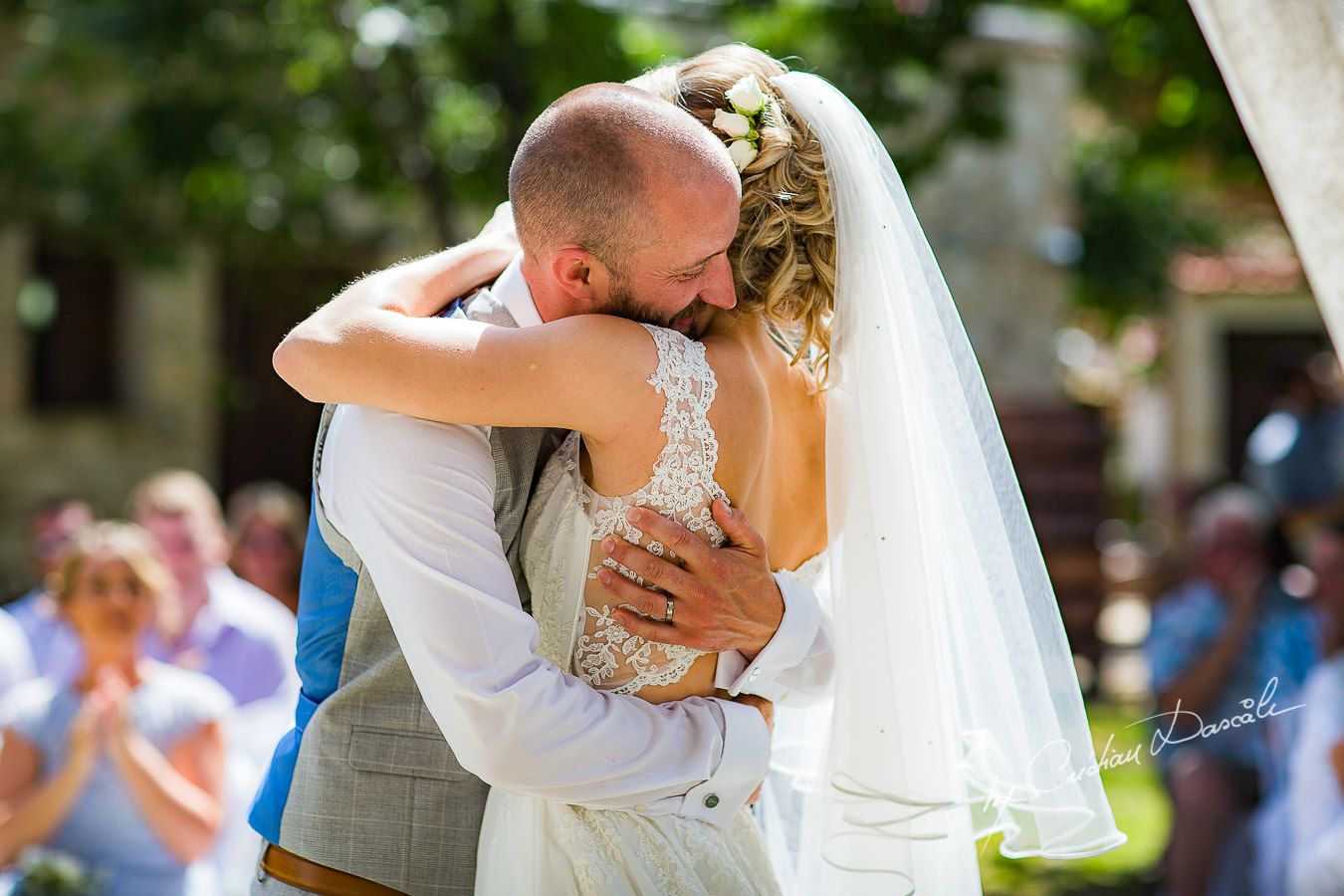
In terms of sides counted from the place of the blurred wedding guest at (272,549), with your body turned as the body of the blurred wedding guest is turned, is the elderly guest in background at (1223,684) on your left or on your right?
on your left

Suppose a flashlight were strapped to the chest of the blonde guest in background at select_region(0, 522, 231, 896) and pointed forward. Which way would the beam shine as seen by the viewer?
toward the camera

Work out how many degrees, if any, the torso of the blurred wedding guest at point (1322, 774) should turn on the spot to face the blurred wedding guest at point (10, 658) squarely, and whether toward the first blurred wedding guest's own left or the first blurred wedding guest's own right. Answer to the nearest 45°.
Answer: approximately 45° to the first blurred wedding guest's own right

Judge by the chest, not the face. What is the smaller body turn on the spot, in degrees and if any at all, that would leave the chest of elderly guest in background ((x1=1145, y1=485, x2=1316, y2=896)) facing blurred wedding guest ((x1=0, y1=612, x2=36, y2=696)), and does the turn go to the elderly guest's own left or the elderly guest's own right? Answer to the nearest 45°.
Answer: approximately 45° to the elderly guest's own right

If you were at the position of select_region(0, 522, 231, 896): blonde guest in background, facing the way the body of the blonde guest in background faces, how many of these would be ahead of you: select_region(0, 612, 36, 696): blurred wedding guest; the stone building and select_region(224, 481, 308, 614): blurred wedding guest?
0

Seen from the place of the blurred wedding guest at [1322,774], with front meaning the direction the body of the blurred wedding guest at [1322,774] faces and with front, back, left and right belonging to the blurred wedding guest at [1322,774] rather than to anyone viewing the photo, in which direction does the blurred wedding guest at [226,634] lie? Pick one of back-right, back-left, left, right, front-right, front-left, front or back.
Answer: front-right

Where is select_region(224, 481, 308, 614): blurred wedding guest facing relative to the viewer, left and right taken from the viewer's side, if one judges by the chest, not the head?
facing the viewer

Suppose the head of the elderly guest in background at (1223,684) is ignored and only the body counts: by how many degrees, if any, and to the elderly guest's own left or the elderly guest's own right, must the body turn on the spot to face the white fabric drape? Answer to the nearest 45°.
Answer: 0° — they already face it

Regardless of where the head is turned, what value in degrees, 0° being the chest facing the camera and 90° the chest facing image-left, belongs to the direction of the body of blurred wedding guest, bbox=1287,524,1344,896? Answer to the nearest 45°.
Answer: approximately 45°

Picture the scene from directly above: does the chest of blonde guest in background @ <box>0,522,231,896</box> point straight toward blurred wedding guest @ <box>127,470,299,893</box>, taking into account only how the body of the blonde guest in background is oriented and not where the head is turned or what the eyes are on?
no

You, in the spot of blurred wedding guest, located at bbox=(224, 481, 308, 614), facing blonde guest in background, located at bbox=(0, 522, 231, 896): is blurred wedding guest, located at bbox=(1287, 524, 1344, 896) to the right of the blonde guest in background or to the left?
left

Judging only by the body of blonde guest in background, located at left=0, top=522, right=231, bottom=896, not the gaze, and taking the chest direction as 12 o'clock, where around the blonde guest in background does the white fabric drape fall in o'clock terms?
The white fabric drape is roughly at 11 o'clock from the blonde guest in background.

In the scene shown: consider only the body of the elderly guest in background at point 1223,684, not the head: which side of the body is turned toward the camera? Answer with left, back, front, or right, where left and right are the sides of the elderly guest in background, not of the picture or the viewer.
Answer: front

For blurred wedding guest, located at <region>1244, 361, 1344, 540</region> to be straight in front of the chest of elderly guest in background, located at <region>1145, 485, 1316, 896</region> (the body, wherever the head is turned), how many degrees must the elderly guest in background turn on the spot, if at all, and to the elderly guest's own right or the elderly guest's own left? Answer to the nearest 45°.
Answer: approximately 180°

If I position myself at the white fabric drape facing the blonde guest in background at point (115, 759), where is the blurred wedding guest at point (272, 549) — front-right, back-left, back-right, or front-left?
front-right

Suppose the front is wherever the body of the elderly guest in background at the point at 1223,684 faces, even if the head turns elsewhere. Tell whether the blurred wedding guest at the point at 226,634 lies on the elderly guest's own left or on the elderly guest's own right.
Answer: on the elderly guest's own right

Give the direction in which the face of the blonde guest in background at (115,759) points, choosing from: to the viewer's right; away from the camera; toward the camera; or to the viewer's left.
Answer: toward the camera

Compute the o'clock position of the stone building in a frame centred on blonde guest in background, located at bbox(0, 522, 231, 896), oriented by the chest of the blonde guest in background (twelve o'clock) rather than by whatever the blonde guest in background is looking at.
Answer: The stone building is roughly at 6 o'clock from the blonde guest in background.
